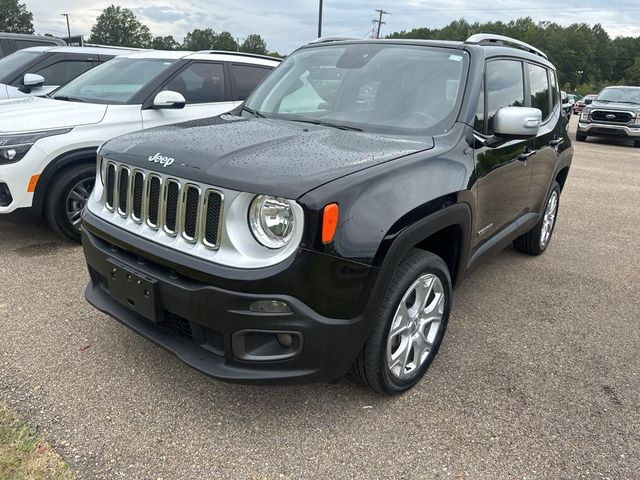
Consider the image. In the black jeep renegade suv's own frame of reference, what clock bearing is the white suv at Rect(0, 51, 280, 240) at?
The white suv is roughly at 3 o'clock from the black jeep renegade suv.

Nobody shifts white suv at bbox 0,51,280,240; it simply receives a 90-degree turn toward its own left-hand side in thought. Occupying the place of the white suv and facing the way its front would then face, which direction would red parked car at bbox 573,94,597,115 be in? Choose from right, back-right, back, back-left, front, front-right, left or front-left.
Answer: left

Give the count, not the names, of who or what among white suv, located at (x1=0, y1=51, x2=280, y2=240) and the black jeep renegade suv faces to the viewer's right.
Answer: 0

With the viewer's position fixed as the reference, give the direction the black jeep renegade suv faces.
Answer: facing the viewer and to the left of the viewer

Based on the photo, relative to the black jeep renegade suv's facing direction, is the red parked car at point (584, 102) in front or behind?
behind

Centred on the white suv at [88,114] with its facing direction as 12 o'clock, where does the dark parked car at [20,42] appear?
The dark parked car is roughly at 4 o'clock from the white suv.

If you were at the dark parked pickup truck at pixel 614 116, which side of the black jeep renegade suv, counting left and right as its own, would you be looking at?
back

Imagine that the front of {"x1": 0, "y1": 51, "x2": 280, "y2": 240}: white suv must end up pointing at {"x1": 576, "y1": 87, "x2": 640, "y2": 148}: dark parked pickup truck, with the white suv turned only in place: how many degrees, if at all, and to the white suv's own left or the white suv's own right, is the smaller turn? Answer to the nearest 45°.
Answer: approximately 180°

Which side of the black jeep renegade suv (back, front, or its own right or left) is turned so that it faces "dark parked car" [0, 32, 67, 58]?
right
